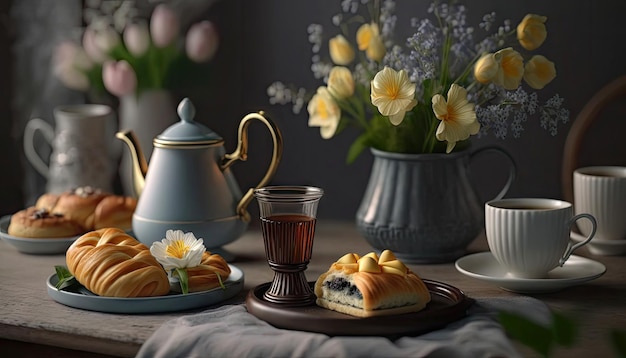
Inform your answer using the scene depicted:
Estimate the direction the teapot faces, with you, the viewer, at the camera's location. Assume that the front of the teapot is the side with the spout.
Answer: facing to the left of the viewer

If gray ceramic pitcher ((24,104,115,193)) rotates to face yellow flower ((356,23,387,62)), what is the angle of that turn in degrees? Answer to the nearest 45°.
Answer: approximately 45° to its right

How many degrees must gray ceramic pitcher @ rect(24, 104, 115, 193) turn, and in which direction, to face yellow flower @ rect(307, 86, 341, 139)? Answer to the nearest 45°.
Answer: approximately 45° to its right

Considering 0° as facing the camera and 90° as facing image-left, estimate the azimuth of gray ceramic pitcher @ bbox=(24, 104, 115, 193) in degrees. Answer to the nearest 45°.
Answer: approximately 270°

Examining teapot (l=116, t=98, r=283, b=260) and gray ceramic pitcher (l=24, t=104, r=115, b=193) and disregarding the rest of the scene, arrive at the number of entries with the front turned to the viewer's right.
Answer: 1

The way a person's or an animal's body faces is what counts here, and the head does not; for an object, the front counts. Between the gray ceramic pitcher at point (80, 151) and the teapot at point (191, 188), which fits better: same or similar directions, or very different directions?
very different directions
